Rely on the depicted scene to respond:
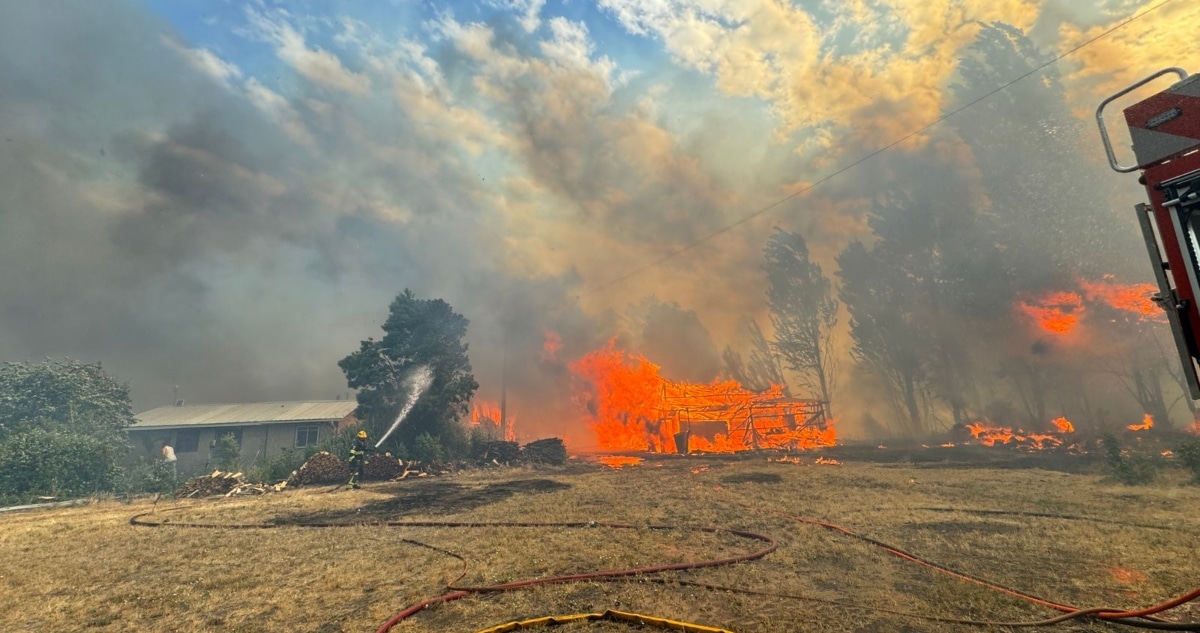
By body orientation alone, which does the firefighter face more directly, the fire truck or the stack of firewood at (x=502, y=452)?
the stack of firewood

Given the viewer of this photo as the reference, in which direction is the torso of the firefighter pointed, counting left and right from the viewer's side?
facing away from the viewer and to the right of the viewer

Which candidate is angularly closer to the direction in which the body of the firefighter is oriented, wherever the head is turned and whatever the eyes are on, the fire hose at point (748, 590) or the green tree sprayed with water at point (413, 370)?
the green tree sprayed with water

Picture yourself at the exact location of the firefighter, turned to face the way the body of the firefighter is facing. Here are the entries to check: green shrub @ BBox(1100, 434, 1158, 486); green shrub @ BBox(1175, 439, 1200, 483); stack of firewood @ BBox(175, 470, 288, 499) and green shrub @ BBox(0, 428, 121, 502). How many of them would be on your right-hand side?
2

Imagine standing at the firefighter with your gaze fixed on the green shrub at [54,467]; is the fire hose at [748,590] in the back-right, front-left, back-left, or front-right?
back-left

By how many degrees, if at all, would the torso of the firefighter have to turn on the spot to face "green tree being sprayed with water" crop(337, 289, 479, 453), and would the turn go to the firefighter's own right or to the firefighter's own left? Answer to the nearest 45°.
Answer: approximately 45° to the firefighter's own left
